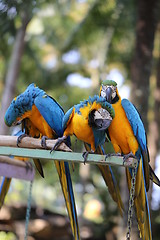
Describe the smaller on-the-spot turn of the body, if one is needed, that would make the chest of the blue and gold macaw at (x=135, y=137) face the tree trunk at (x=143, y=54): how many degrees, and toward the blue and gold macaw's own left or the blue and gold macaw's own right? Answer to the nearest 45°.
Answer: approximately 135° to the blue and gold macaw's own right

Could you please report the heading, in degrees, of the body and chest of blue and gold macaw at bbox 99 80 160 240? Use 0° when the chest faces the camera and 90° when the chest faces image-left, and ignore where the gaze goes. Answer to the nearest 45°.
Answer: approximately 45°

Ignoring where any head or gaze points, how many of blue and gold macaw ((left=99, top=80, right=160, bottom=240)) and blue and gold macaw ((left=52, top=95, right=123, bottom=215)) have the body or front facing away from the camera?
0

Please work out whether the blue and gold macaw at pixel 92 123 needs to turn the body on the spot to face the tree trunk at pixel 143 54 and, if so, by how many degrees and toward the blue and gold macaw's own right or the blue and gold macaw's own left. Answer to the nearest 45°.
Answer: approximately 180°

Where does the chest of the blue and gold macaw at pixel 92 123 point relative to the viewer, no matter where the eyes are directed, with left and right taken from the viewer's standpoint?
facing the viewer
